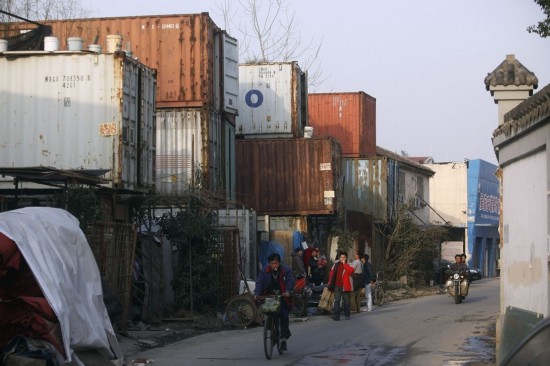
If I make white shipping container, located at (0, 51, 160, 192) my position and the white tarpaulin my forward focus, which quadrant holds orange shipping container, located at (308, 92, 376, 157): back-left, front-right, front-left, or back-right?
back-left

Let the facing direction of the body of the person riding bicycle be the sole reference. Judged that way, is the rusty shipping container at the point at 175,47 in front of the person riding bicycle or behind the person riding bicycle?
behind

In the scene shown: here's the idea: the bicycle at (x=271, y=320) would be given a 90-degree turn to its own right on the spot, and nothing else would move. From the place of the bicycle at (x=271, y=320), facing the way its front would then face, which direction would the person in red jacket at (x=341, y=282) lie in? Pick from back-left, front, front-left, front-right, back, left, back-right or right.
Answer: right

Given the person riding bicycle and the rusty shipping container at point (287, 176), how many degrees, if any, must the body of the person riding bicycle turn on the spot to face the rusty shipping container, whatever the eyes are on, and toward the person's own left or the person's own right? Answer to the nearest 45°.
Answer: approximately 180°

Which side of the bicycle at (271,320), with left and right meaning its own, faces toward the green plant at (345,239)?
back

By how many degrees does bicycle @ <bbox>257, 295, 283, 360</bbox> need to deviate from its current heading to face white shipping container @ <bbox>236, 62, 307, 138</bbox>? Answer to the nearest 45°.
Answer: approximately 180°

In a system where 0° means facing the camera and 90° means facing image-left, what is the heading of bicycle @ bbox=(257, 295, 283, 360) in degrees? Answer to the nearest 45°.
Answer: approximately 0°

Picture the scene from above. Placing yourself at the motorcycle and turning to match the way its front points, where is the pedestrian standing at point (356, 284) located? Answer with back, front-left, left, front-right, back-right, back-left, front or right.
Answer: front-right
